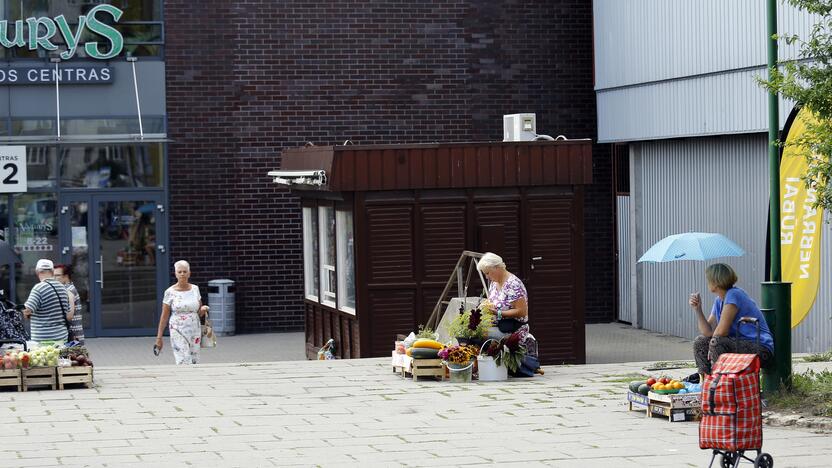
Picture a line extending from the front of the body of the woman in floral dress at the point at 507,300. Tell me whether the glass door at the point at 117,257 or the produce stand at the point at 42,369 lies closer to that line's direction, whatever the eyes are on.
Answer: the produce stand

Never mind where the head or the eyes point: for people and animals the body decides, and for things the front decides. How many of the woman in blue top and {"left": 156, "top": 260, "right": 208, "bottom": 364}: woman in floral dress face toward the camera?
1

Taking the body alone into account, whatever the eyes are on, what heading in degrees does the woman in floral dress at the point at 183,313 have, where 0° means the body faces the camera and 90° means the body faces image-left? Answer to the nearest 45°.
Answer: approximately 0°

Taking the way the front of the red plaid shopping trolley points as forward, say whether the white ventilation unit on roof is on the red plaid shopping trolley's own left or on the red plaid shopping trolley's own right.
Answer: on the red plaid shopping trolley's own right

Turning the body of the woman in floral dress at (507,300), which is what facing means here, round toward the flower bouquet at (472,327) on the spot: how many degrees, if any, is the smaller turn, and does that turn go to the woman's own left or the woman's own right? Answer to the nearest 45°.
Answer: approximately 45° to the woman's own right

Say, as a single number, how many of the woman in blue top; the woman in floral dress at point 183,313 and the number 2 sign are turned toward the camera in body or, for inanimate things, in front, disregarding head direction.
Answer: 2

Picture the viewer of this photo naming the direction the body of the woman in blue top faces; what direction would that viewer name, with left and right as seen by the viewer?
facing to the left of the viewer
